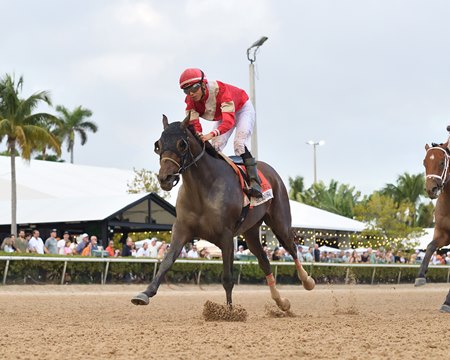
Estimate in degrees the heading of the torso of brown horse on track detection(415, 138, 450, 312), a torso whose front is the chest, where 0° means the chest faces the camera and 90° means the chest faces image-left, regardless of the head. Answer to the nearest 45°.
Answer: approximately 45°

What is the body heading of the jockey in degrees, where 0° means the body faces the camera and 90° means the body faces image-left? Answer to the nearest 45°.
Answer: approximately 45°

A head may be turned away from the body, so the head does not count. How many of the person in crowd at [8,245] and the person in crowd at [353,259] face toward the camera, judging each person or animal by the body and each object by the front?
2

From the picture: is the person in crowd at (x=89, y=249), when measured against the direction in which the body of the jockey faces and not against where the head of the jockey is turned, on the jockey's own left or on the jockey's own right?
on the jockey's own right

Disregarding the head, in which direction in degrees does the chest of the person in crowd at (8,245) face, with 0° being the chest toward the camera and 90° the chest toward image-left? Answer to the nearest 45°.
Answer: approximately 0°

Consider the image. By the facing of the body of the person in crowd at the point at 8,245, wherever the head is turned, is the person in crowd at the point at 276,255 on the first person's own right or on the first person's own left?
on the first person's own left

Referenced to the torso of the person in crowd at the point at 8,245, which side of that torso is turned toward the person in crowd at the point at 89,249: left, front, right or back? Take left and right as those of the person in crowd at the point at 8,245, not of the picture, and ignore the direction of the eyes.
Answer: left

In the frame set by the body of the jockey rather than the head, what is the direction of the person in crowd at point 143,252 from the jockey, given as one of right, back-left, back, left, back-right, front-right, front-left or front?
back-right

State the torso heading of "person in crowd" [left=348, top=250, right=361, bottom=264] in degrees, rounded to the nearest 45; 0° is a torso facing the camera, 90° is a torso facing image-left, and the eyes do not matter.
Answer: approximately 0°

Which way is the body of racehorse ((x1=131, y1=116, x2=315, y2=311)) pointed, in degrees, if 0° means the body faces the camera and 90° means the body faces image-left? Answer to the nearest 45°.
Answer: approximately 45°

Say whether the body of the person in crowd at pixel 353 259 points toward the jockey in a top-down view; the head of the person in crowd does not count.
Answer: yes

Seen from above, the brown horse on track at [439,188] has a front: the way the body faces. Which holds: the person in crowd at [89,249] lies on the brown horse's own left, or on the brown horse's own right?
on the brown horse's own right
